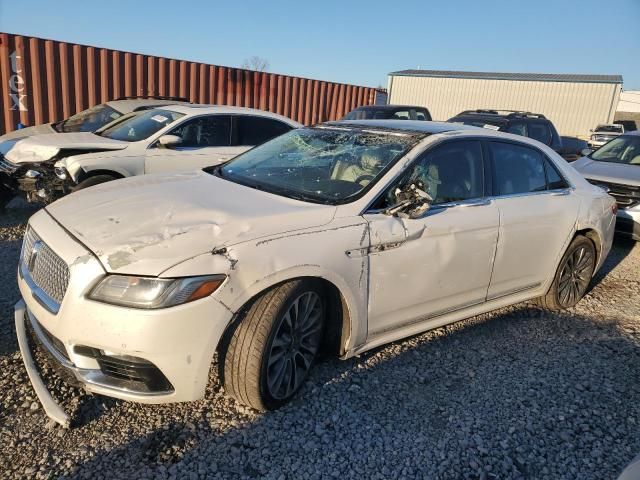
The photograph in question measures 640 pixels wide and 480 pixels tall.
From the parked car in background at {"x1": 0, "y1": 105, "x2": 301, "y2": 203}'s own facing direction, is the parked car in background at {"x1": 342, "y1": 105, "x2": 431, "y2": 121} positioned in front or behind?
behind

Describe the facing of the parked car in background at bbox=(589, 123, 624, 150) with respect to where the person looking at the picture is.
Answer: facing the viewer and to the left of the viewer

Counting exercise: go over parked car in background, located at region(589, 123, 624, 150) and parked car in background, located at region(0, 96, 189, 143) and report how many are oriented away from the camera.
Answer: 0

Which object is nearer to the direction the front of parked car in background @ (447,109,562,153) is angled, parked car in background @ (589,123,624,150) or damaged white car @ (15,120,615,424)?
the damaged white car

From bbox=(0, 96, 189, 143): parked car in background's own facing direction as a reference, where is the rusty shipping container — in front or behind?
behind

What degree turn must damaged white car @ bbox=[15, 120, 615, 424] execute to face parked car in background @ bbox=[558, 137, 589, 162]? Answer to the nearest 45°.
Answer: approximately 180°

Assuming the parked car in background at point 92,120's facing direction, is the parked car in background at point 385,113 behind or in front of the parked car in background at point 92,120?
behind

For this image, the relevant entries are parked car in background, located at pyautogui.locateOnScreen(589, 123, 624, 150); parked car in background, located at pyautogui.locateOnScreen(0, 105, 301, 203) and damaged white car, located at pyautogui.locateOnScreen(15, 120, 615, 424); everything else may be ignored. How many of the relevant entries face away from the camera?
0

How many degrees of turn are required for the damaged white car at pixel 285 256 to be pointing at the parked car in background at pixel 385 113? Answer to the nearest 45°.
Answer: approximately 135° to its right
